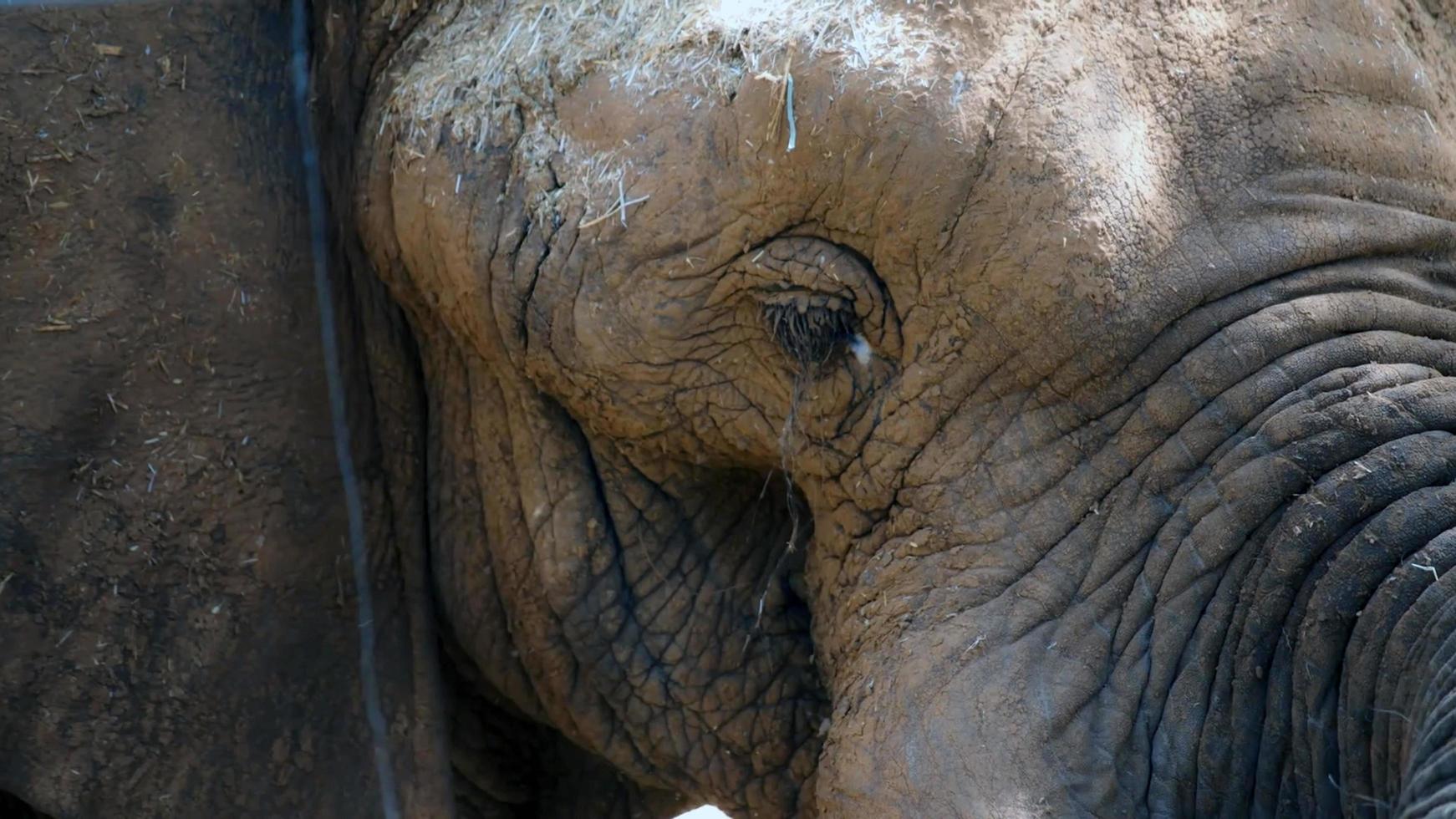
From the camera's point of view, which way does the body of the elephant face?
to the viewer's right
